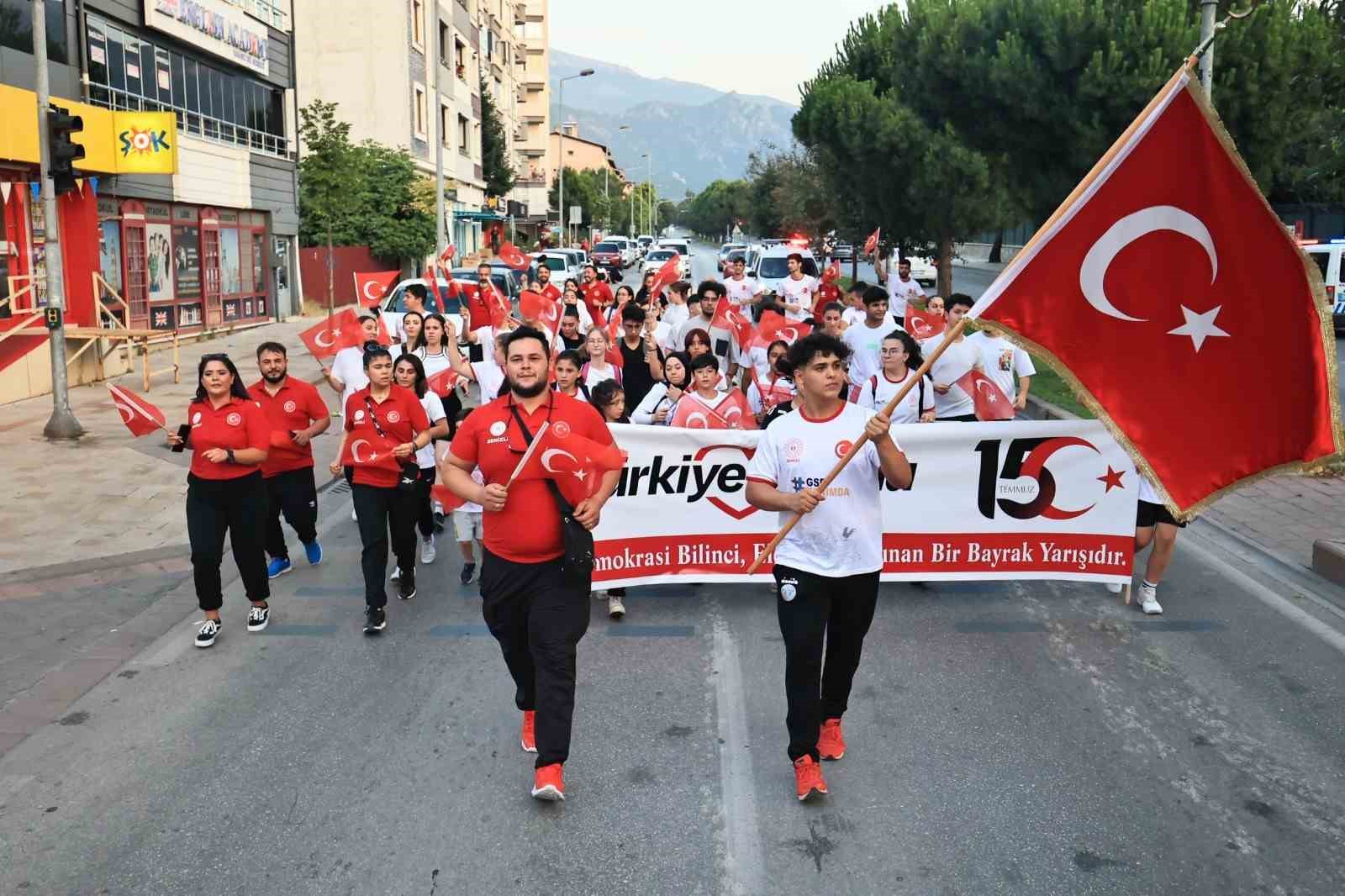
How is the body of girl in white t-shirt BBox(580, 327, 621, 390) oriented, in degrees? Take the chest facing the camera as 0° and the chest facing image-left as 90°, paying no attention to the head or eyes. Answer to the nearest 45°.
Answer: approximately 0°

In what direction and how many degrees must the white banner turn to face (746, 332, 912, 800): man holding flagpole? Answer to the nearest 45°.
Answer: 0° — it already faces them

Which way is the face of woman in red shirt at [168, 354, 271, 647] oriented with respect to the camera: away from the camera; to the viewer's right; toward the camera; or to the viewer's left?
toward the camera

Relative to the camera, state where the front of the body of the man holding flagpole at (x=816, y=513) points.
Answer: toward the camera

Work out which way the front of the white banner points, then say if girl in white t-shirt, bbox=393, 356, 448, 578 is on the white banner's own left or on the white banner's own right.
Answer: on the white banner's own right

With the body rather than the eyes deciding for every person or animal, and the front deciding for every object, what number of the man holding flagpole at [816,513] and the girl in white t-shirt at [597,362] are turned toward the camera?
2

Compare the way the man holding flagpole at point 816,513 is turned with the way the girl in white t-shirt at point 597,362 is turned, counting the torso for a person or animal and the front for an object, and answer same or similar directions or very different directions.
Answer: same or similar directions

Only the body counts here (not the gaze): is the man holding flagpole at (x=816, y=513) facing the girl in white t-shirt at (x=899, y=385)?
no

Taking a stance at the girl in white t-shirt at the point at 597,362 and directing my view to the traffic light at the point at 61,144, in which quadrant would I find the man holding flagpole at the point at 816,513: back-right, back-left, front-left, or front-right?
back-left

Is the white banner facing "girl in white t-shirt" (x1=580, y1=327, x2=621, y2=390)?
no

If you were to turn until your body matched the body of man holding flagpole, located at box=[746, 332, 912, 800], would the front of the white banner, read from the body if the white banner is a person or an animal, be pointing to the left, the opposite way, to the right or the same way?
the same way

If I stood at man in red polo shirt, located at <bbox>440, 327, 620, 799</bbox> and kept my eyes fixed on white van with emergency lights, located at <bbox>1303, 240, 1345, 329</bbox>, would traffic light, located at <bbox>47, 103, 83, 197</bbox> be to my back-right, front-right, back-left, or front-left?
front-left

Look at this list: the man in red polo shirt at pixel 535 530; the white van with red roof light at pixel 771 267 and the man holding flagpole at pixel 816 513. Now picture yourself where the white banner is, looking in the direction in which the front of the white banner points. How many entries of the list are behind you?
1

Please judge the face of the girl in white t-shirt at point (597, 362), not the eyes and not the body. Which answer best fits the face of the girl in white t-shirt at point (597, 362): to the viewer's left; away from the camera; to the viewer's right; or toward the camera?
toward the camera

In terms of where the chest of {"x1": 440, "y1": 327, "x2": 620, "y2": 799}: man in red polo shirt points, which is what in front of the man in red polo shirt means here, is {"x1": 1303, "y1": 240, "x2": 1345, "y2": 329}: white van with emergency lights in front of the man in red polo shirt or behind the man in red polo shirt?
behind

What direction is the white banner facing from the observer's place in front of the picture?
facing the viewer

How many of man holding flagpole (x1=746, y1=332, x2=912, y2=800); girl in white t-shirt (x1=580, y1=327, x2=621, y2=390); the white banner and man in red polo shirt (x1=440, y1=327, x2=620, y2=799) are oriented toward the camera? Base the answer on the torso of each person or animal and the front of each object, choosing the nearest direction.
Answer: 4

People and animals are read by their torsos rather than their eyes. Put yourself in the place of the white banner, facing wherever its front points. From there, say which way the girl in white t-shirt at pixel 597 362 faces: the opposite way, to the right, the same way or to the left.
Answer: the same way

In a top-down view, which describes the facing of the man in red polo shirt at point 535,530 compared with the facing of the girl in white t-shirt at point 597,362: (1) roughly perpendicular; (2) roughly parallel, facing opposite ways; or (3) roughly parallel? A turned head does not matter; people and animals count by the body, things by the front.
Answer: roughly parallel

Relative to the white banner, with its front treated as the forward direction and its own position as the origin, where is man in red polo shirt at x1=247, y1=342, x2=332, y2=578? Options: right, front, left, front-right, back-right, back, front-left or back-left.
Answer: right
